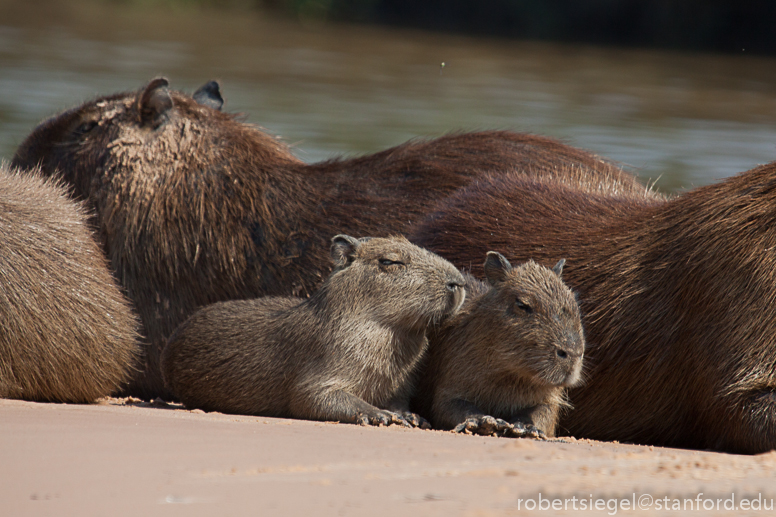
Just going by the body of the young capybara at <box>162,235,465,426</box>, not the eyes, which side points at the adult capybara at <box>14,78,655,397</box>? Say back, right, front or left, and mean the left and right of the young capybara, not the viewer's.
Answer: left

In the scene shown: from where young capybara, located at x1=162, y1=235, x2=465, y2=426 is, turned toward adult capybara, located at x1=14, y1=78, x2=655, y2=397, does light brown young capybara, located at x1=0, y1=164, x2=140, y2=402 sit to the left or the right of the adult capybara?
left

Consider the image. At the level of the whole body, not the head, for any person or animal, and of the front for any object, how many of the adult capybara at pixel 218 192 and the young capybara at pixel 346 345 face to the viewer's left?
1

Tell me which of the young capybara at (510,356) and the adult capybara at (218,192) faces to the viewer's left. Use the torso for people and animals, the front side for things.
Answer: the adult capybara

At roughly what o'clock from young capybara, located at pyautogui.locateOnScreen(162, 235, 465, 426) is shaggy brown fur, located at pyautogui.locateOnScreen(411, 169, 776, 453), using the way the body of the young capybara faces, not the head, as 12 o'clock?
The shaggy brown fur is roughly at 12 o'clock from the young capybara.

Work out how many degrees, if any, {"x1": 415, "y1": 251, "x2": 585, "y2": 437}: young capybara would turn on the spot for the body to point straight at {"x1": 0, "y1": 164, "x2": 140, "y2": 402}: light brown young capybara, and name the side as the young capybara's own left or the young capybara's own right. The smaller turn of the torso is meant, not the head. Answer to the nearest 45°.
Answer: approximately 135° to the young capybara's own right

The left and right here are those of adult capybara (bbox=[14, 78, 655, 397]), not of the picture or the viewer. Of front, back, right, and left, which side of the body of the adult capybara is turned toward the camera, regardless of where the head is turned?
left

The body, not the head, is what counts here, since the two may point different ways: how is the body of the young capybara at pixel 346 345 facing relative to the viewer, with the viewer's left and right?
facing to the right of the viewer

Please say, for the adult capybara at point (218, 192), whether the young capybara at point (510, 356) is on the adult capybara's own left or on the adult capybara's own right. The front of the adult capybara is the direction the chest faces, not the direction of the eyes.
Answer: on the adult capybara's own left
